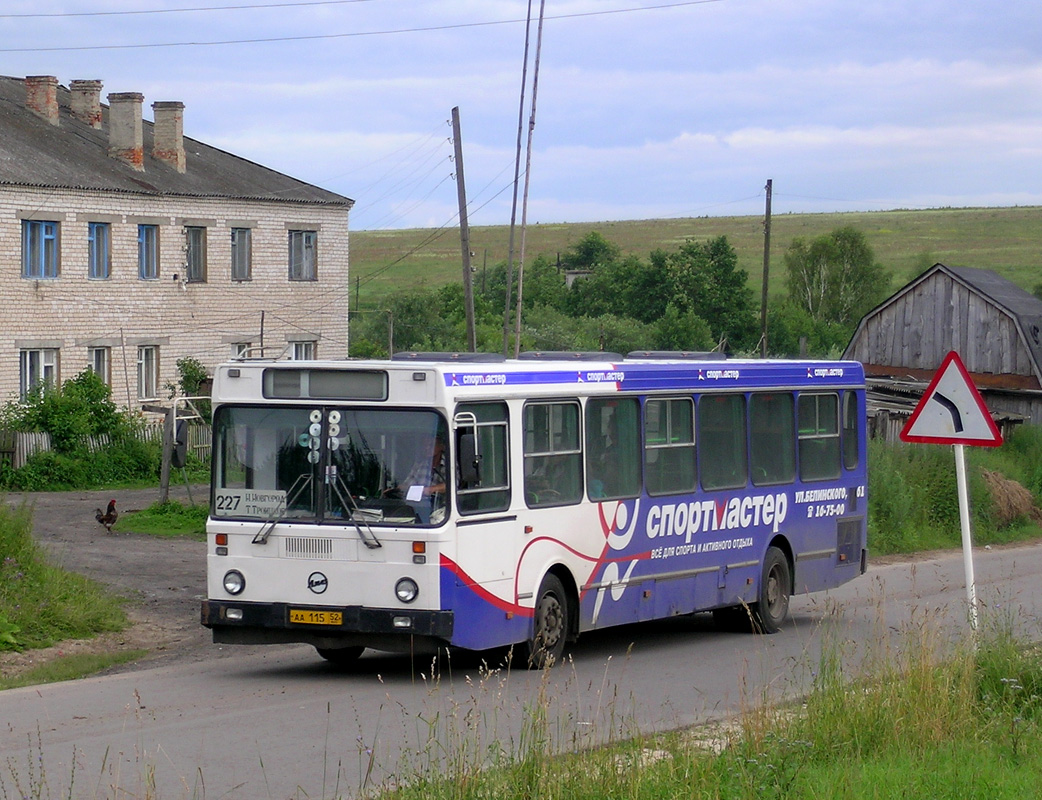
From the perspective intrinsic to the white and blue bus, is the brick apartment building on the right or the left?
on its right

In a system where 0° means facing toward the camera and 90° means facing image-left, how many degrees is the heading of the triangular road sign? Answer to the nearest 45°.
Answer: approximately 0°

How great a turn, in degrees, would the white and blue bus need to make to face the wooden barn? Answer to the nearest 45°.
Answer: approximately 180°

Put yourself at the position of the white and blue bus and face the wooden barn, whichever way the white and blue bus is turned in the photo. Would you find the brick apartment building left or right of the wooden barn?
left

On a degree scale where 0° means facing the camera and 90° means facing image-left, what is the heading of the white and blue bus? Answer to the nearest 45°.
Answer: approximately 45°

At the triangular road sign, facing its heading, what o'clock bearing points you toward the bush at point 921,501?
The bush is roughly at 6 o'clock from the triangular road sign.

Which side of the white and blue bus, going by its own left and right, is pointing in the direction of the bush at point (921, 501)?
back

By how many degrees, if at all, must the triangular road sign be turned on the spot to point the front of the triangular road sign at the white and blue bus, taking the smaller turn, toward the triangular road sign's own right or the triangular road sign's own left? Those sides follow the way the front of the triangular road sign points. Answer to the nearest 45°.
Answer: approximately 90° to the triangular road sign's own right

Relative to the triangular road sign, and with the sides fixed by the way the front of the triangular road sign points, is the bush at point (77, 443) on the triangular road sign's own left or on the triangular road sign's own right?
on the triangular road sign's own right

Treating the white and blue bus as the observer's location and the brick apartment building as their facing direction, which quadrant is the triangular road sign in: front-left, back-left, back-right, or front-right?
back-right

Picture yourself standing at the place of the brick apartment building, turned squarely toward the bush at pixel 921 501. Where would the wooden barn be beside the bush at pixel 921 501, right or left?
left

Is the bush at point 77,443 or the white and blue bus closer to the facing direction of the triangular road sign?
the white and blue bus

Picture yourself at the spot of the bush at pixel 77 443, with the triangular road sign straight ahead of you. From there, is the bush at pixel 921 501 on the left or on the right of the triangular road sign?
left

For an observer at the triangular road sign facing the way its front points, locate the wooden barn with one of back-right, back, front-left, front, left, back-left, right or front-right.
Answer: back
